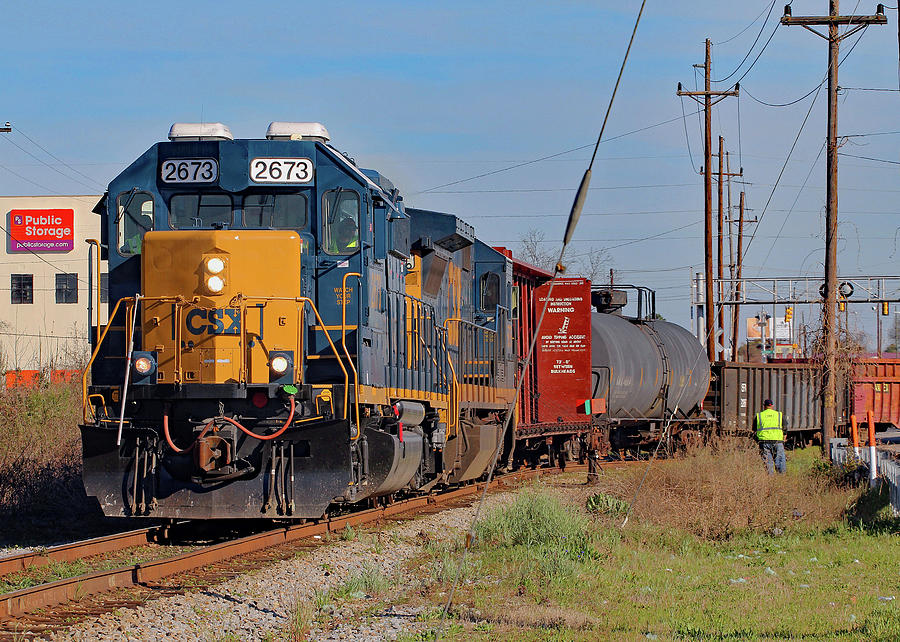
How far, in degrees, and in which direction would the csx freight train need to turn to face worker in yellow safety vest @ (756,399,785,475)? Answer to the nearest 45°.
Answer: approximately 180°

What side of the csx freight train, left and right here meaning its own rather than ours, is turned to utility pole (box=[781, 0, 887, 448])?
back

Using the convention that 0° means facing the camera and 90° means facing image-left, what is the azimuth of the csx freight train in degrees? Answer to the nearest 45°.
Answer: approximately 45°

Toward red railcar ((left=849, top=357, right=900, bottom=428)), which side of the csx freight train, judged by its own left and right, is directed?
back
